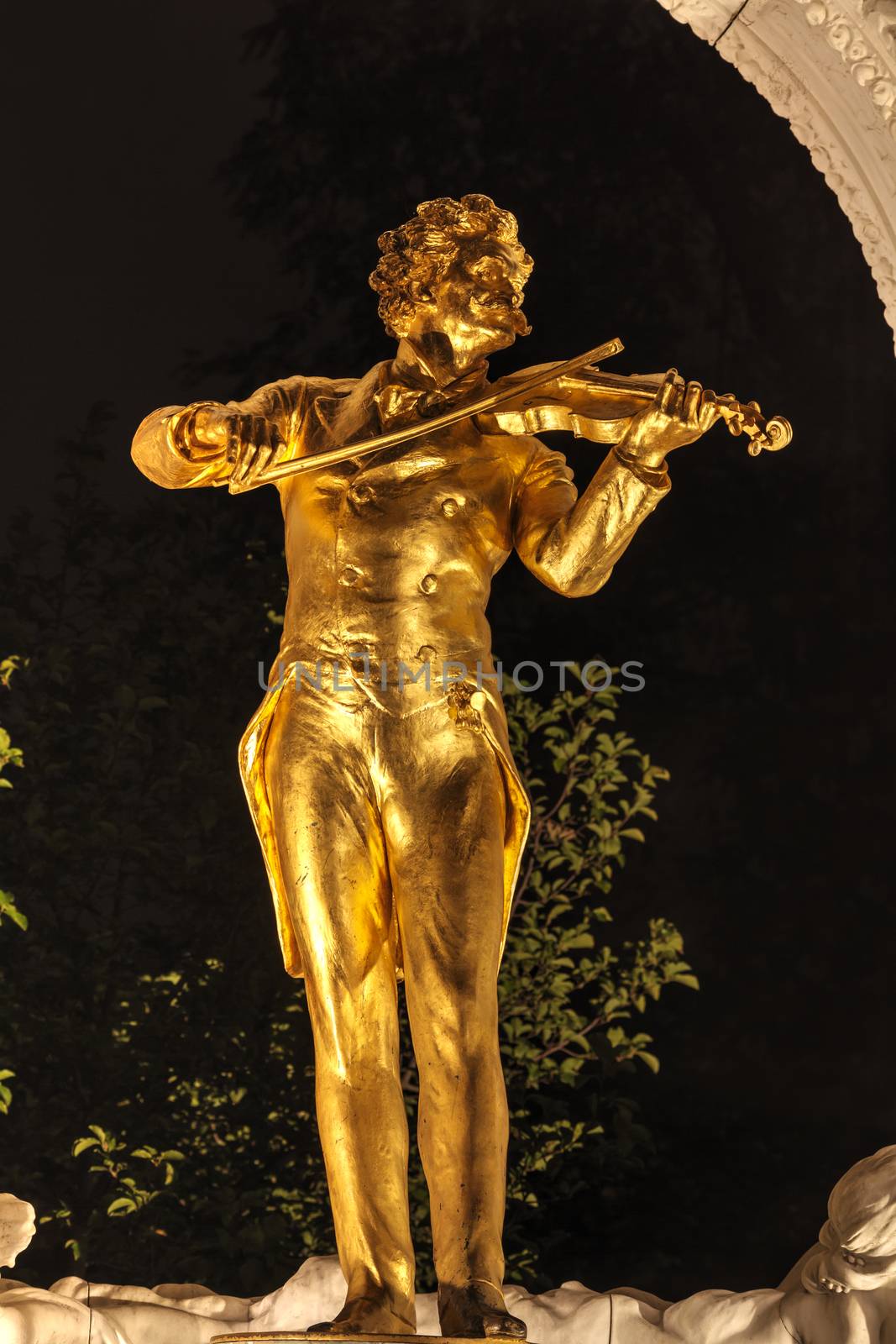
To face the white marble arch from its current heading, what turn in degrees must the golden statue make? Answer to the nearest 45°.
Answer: approximately 135° to its left

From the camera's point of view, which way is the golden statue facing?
toward the camera
